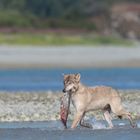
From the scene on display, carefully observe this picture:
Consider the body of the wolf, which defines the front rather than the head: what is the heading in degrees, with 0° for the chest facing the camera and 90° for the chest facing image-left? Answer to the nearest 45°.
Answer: approximately 90°
